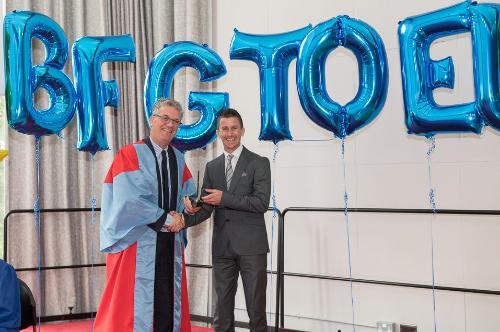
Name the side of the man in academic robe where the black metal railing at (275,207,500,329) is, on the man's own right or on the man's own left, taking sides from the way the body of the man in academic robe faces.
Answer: on the man's own left

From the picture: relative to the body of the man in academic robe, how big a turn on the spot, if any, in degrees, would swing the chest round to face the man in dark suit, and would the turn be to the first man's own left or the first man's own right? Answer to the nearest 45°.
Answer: approximately 45° to the first man's own left
